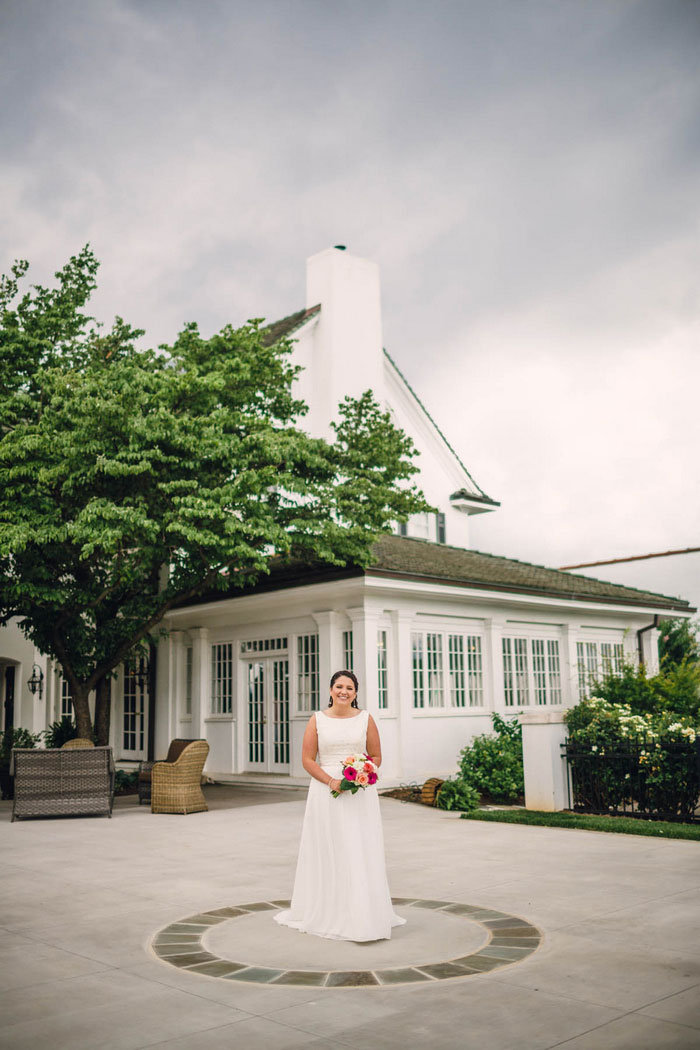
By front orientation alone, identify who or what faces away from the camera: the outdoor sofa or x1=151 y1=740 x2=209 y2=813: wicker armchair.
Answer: the outdoor sofa

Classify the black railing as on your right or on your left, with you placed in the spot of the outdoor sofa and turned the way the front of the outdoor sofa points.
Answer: on your right

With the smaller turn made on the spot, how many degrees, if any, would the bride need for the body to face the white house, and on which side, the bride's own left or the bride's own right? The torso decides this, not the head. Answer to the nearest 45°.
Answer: approximately 180°

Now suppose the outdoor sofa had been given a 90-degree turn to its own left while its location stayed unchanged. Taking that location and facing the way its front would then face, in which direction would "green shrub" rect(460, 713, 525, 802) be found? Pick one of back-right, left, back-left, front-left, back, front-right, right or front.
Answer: back

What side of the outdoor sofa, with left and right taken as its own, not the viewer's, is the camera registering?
back

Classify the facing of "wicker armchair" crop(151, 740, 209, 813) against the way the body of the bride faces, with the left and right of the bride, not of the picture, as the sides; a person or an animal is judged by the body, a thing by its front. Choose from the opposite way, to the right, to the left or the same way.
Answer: to the right

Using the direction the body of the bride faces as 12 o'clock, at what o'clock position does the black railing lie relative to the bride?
The black railing is roughly at 7 o'clock from the bride.

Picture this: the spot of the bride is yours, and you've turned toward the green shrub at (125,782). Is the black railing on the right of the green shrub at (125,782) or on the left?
right

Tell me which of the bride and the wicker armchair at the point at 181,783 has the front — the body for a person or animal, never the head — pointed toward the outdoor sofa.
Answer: the wicker armchair

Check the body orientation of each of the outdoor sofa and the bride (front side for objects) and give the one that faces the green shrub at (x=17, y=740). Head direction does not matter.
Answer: the outdoor sofa

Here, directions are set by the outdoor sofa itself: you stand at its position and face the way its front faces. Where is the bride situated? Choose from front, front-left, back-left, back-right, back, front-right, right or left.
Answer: back
